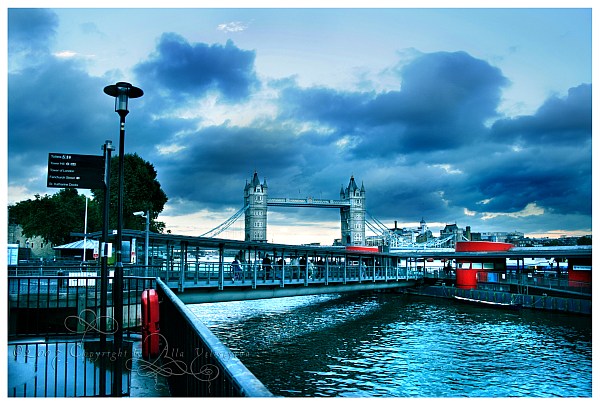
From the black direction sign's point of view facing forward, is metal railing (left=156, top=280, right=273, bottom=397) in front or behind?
in front

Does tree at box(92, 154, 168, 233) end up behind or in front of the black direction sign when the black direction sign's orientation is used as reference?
behind

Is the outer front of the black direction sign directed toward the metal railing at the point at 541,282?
no

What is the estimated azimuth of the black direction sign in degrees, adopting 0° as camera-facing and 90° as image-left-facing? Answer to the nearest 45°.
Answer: approximately 0°

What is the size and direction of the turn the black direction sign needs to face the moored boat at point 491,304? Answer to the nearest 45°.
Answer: approximately 135° to its left

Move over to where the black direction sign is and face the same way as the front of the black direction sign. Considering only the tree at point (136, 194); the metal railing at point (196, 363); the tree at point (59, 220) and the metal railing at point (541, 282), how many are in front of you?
1

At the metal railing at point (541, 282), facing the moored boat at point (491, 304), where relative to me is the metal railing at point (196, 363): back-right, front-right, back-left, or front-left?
front-left

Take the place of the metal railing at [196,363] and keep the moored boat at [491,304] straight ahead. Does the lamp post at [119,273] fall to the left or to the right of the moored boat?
left

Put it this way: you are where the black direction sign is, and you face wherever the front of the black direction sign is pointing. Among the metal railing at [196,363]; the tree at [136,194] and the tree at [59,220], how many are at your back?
2

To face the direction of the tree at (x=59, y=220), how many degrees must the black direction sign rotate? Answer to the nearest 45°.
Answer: approximately 180°

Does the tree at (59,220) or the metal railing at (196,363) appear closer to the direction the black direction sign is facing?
the metal railing

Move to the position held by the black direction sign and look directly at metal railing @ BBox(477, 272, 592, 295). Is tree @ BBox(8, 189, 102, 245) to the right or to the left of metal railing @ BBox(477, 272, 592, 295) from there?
left

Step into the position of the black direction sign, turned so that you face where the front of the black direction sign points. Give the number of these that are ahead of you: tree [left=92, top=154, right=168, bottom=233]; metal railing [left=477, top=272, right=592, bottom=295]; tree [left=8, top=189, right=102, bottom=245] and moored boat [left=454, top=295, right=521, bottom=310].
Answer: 0
